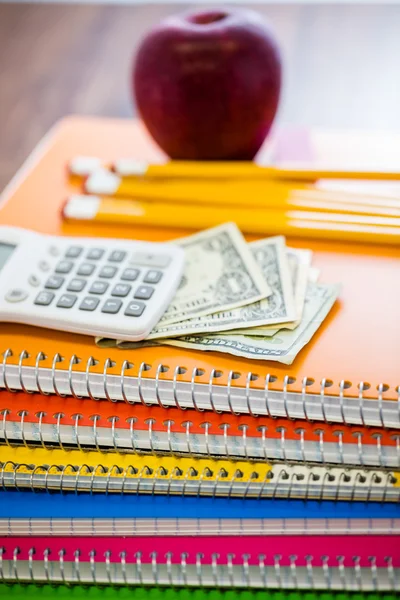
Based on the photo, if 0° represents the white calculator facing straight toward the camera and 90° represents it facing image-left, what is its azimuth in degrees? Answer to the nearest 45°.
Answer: approximately 270°
